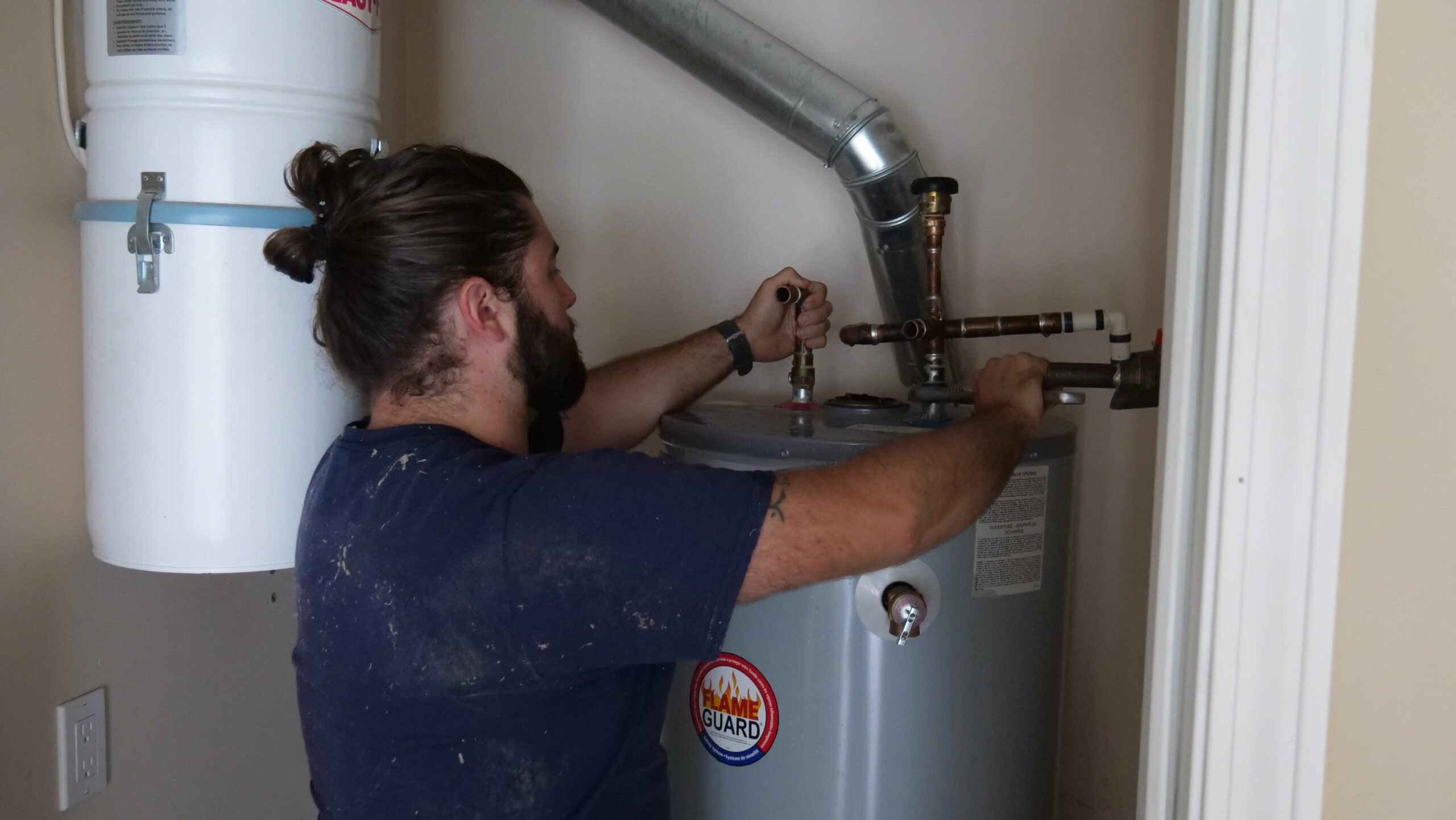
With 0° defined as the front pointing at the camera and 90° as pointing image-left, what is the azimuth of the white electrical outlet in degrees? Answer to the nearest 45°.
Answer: approximately 315°

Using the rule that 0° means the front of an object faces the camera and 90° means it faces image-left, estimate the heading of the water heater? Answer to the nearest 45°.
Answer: approximately 45°

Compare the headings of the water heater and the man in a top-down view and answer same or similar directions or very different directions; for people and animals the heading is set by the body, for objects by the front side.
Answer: very different directions

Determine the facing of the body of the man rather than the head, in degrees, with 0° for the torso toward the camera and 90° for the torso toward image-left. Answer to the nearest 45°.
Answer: approximately 225°

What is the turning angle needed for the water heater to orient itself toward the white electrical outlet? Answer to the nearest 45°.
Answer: approximately 45° to its right

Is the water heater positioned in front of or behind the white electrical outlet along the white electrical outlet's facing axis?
in front
